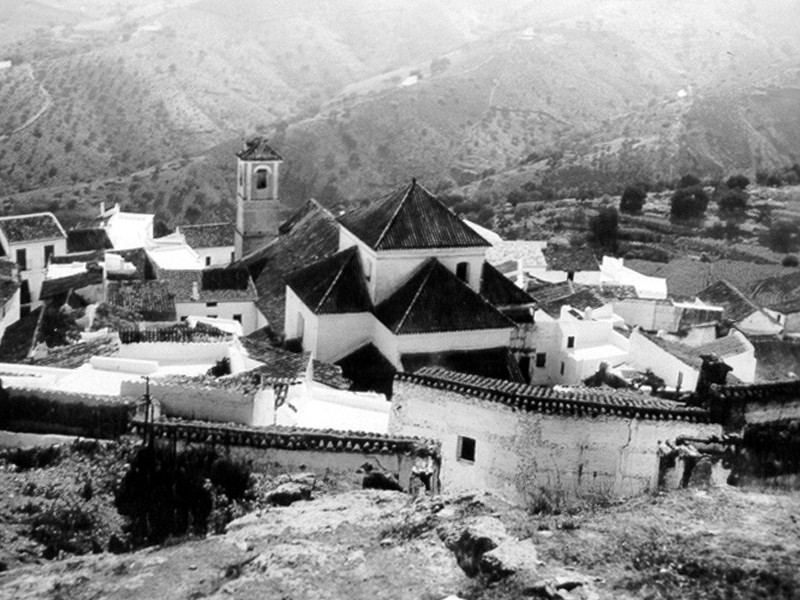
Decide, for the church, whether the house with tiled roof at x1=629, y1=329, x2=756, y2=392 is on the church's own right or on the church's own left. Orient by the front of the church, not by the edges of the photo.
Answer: on the church's own right

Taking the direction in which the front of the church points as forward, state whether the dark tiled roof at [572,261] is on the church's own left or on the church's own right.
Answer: on the church's own right

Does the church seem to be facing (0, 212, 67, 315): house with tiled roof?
yes

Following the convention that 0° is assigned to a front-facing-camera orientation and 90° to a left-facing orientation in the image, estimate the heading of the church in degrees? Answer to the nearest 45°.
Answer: approximately 135°

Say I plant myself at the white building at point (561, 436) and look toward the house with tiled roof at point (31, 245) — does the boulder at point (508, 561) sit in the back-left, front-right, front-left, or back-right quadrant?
back-left

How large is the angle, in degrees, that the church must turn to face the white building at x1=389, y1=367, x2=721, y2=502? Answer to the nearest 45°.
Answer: approximately 135° to its left

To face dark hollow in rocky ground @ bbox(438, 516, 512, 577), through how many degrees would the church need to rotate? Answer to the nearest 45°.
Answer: approximately 135° to its left
